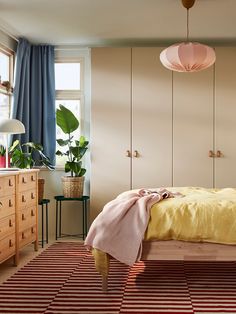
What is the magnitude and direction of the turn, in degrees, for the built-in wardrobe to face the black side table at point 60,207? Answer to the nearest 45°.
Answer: approximately 90° to its right

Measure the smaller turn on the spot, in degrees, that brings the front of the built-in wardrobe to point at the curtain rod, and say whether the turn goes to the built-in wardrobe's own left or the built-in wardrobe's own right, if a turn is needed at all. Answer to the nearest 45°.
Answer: approximately 90° to the built-in wardrobe's own right

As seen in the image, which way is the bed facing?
to the viewer's left

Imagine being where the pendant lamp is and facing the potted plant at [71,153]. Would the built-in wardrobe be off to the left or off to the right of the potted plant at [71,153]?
right

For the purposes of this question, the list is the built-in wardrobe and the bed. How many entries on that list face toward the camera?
1

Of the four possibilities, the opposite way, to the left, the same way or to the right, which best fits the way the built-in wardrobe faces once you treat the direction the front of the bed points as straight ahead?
to the left

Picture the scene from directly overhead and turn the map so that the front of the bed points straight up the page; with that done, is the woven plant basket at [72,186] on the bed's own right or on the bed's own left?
on the bed's own right

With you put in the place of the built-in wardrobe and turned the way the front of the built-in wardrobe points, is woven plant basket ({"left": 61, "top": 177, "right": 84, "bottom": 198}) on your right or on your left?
on your right

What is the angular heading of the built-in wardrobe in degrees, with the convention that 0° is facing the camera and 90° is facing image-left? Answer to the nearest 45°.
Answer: approximately 0°

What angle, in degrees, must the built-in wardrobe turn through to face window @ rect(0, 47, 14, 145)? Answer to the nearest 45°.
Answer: approximately 90° to its right
